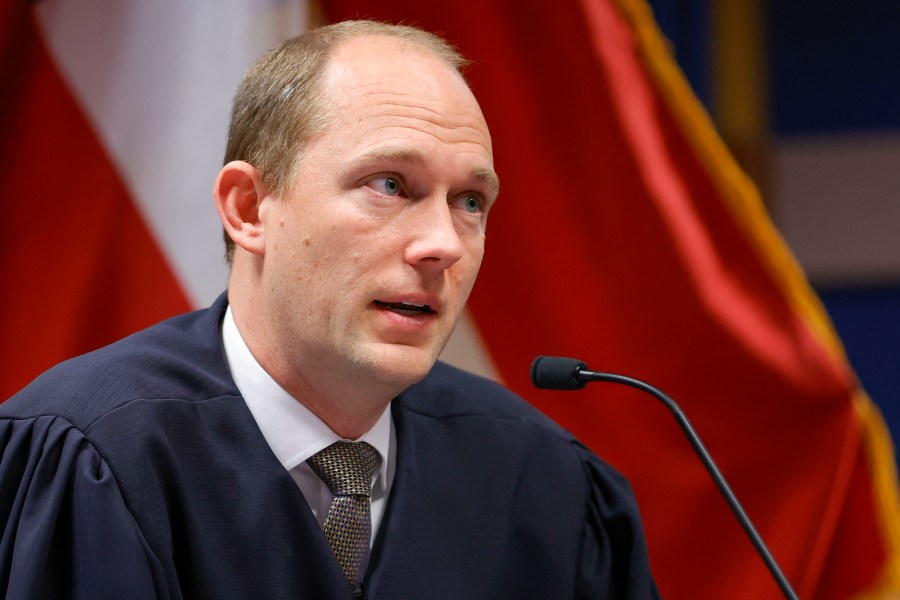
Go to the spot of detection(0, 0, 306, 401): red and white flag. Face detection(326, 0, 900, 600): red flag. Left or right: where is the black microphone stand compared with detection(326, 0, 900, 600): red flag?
right

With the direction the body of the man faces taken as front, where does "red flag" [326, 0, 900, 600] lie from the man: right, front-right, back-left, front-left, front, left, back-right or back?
left

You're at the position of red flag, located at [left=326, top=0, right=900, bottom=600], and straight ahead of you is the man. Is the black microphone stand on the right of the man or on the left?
left

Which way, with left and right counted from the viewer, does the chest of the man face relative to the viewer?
facing the viewer and to the right of the viewer

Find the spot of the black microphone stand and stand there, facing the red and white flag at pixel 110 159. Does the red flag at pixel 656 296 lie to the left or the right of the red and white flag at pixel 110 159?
right

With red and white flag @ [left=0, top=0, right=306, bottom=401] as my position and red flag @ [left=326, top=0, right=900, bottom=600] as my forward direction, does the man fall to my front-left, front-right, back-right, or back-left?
front-right

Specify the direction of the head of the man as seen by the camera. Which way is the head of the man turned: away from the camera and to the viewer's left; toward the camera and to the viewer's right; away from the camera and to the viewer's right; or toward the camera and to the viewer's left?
toward the camera and to the viewer's right

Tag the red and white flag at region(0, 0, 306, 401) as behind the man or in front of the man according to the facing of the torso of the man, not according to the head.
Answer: behind

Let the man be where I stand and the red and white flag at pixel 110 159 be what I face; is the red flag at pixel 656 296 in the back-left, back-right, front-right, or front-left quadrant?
front-right
